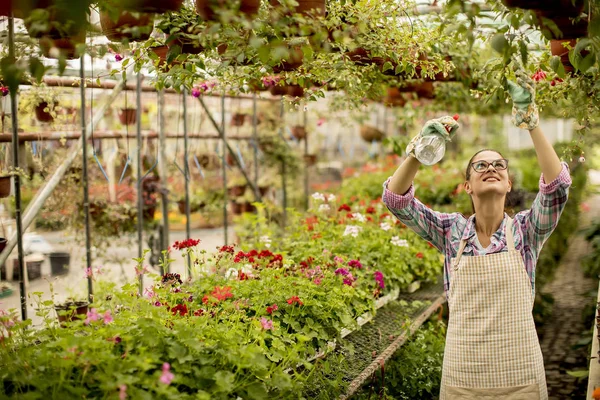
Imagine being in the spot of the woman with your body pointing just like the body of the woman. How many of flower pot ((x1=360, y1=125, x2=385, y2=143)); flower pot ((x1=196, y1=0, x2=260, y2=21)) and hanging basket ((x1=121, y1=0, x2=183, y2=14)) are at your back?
1

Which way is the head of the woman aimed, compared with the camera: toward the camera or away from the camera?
toward the camera

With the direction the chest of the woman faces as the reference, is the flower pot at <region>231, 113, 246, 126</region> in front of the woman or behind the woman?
behind

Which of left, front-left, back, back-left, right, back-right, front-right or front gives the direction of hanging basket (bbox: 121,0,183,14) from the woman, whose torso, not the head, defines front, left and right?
front-right

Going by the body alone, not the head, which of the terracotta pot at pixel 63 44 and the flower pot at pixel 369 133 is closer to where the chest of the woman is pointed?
the terracotta pot

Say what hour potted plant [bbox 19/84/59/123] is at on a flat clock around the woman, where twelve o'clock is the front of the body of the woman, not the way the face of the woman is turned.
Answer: The potted plant is roughly at 4 o'clock from the woman.

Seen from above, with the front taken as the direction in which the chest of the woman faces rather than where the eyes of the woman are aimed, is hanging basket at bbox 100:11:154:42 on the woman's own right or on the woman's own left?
on the woman's own right

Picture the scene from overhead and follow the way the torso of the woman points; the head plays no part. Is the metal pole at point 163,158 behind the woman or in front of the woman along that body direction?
behind

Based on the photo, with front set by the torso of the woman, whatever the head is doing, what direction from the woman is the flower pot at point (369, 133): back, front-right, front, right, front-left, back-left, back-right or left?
back

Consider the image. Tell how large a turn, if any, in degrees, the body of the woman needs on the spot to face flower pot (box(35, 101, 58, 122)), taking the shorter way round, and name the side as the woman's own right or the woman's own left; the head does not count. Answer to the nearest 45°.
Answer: approximately 135° to the woman's own right

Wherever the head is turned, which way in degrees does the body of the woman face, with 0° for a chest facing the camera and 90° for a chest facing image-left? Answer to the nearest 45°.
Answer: approximately 0°

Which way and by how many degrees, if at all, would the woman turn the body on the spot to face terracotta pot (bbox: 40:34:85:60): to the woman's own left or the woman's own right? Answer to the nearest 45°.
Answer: approximately 90° to the woman's own right
